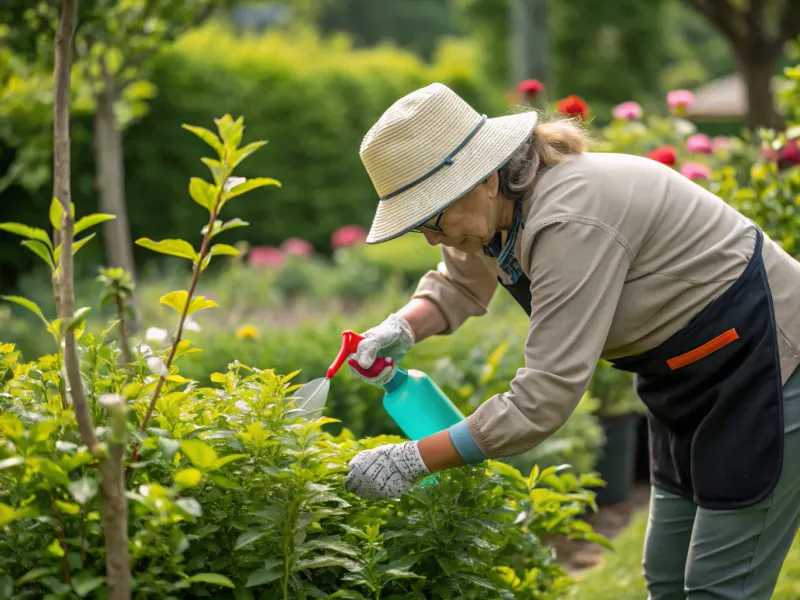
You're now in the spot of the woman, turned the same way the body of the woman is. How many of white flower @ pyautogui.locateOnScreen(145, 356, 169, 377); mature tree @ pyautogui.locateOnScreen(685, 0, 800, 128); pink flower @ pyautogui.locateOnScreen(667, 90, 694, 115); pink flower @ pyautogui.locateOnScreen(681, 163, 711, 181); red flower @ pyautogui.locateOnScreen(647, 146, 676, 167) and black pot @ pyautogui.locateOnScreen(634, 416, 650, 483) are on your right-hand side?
5

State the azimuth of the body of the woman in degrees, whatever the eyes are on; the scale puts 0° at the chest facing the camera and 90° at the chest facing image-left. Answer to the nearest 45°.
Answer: approximately 90°

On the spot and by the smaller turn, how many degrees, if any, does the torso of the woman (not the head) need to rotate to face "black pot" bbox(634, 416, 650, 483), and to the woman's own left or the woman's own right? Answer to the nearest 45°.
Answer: approximately 90° to the woman's own right

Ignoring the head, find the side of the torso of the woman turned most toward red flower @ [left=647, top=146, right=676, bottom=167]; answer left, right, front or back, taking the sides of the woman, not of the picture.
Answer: right

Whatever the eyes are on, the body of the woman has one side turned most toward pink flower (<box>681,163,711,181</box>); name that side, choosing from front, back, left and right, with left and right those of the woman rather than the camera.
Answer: right

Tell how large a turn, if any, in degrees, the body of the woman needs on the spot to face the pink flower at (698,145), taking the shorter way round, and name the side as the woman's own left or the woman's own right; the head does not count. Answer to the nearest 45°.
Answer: approximately 90° to the woman's own right

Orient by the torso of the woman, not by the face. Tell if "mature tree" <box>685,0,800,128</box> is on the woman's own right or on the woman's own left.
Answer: on the woman's own right

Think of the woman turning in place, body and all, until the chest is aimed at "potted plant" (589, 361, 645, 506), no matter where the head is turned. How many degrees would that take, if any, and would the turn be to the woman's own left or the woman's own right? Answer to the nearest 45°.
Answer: approximately 90° to the woman's own right

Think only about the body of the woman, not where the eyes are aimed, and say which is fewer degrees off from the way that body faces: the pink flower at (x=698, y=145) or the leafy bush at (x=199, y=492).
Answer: the leafy bush

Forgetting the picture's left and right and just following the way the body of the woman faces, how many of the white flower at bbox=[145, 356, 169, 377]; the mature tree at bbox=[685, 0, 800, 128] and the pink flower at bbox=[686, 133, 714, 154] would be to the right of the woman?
2

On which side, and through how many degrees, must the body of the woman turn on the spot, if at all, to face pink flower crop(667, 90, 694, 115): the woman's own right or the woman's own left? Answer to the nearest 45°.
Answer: approximately 90° to the woman's own right

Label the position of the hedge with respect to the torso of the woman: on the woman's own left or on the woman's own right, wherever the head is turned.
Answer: on the woman's own right

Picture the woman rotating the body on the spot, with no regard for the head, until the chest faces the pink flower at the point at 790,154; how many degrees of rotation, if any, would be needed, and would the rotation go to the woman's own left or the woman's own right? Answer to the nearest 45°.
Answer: approximately 90° to the woman's own right
